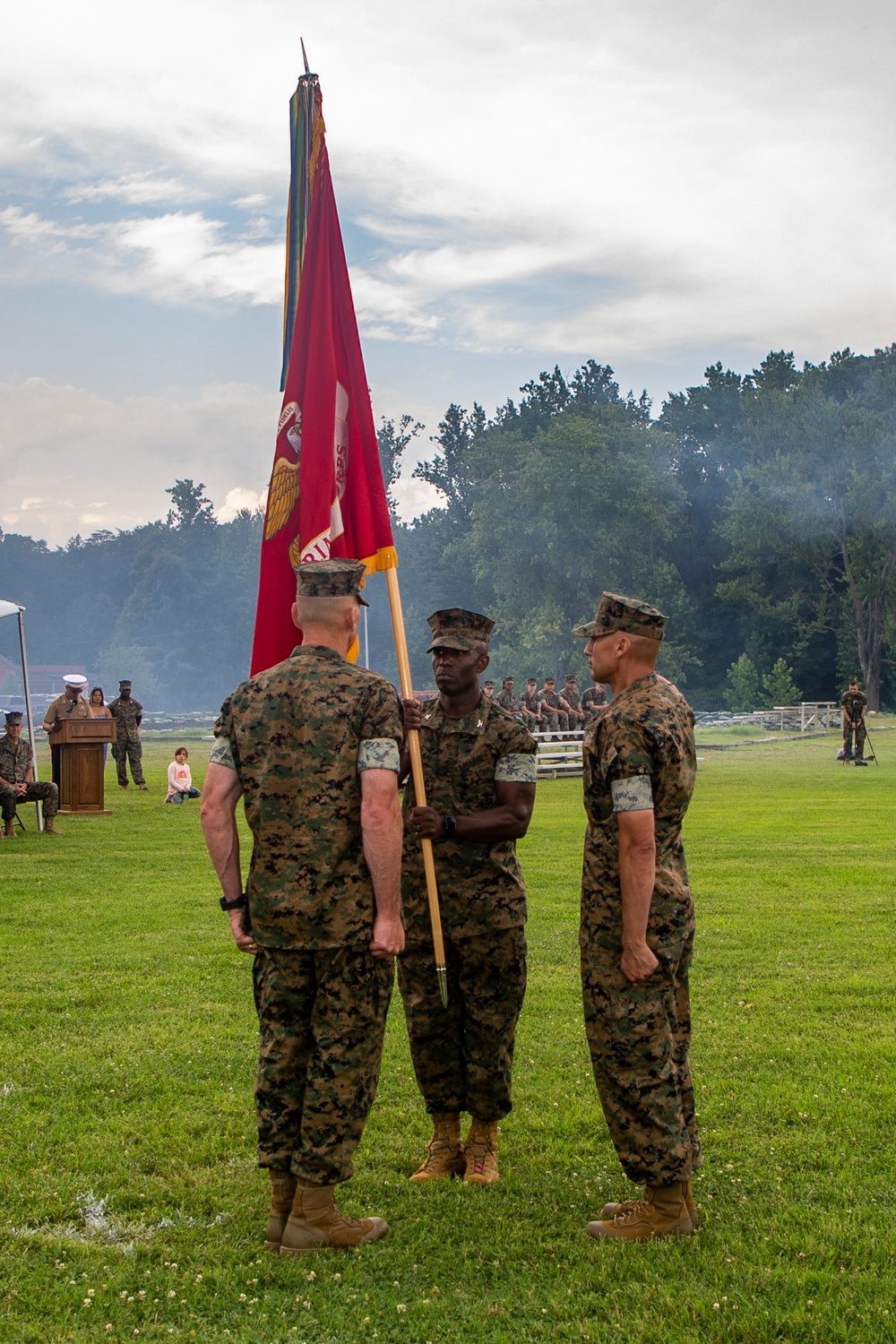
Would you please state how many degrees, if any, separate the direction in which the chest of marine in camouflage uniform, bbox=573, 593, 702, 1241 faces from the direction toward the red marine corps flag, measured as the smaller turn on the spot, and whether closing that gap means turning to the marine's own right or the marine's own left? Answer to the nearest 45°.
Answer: approximately 45° to the marine's own right

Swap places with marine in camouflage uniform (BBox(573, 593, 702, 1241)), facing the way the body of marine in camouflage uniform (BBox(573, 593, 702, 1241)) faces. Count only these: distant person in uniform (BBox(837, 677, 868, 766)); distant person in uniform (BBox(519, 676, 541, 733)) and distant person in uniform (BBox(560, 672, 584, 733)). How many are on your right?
3

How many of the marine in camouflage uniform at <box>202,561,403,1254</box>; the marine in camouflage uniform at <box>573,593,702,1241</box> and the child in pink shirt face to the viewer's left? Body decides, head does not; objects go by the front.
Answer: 1

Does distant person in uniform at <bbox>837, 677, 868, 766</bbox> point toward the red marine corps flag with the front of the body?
yes

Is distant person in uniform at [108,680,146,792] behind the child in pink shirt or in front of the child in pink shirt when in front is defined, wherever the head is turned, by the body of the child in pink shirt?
behind

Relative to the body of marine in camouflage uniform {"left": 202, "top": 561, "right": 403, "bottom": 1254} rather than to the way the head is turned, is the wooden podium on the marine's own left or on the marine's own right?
on the marine's own left

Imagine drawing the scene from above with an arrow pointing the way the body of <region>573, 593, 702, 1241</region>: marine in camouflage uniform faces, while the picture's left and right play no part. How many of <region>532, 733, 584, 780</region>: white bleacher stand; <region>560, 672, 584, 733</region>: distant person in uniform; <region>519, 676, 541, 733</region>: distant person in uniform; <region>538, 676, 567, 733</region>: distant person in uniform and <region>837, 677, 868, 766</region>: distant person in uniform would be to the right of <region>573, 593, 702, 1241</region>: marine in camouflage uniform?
5

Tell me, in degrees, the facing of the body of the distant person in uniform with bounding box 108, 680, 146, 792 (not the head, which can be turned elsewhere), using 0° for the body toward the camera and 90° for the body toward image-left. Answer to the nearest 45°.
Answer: approximately 0°

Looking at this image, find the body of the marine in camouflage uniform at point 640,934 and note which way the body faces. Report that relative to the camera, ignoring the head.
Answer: to the viewer's left

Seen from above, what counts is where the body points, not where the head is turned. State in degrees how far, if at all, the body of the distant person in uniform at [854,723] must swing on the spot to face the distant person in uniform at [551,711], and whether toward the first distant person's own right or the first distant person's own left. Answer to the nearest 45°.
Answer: approximately 90° to the first distant person's own right

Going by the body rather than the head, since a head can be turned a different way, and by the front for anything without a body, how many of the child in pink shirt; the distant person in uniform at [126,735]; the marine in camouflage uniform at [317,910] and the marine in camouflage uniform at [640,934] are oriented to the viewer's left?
1

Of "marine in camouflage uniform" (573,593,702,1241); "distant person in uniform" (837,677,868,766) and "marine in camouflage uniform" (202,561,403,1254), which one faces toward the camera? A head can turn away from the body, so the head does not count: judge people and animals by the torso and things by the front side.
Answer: the distant person in uniform

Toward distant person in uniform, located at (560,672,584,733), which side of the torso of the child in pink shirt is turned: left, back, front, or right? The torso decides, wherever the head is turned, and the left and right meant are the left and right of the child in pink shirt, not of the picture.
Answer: left
